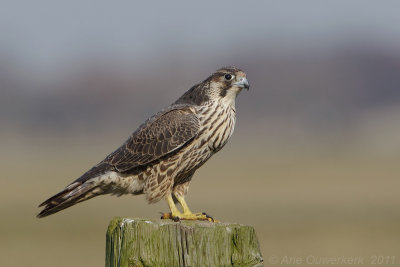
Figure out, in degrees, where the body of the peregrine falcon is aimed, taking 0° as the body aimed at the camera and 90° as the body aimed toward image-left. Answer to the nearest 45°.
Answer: approximately 270°
